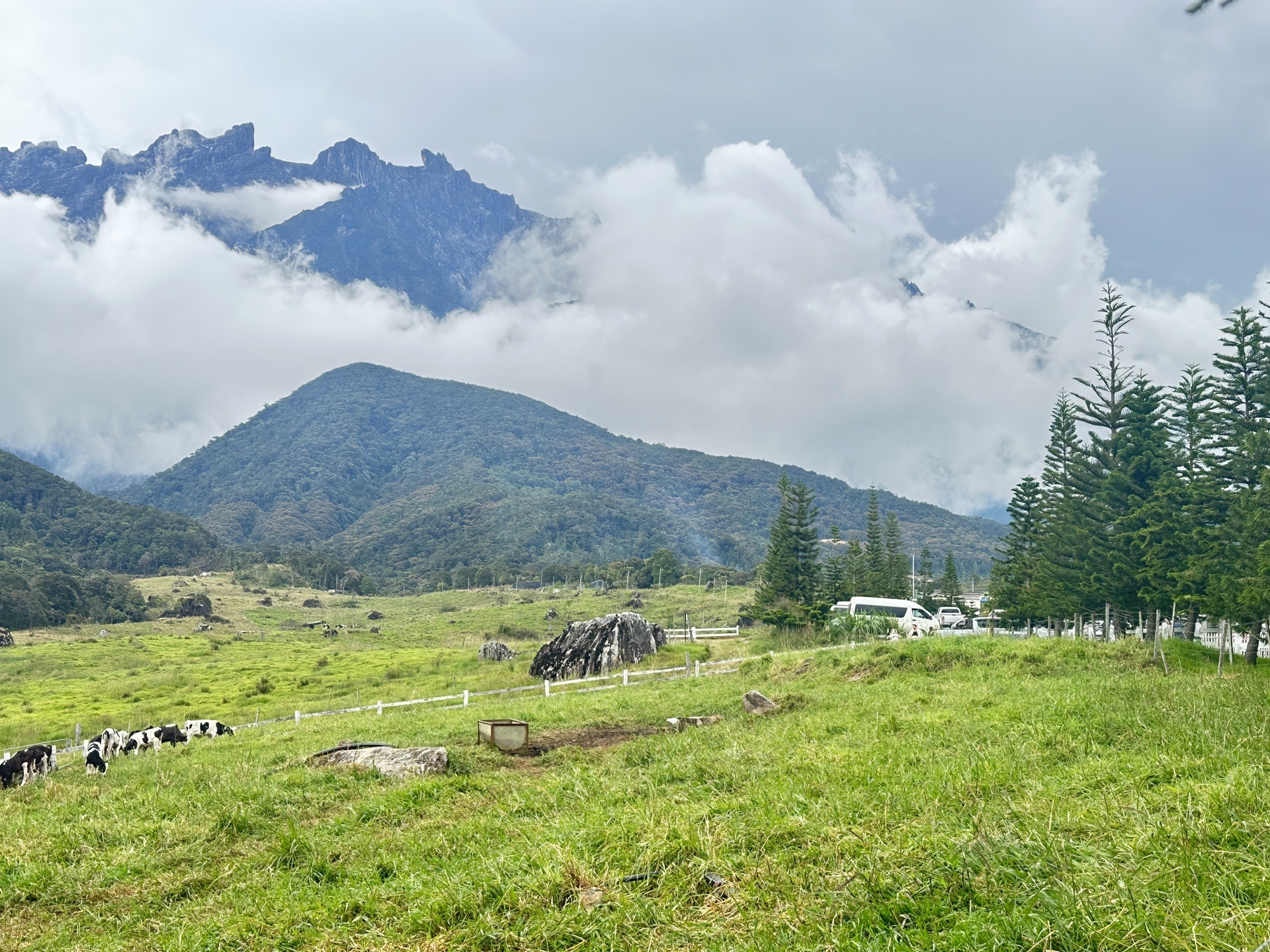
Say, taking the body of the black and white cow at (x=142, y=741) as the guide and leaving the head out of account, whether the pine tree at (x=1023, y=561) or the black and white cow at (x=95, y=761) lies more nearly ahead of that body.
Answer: the black and white cow

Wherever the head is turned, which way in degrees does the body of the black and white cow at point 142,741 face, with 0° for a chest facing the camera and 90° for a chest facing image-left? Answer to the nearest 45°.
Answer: approximately 90°

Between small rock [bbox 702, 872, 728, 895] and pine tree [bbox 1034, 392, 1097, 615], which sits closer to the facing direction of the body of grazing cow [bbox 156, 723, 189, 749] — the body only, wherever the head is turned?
the pine tree

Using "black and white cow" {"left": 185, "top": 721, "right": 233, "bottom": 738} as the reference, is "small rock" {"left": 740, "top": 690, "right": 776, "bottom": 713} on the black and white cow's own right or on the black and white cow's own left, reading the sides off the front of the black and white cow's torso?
on the black and white cow's own right
